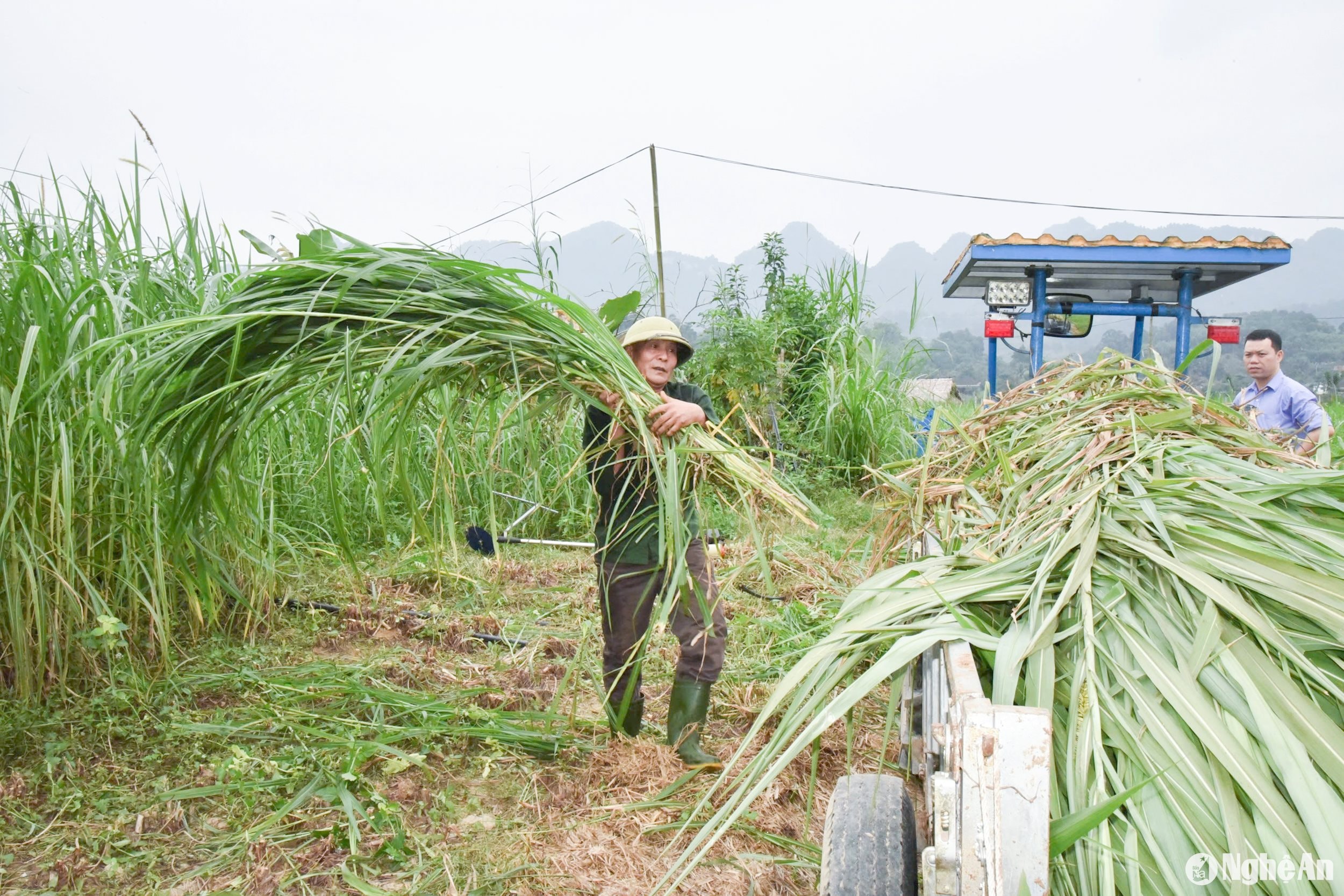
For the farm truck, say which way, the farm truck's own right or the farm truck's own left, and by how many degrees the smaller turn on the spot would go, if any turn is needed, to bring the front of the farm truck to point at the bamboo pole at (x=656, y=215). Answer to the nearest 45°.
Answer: approximately 45° to the farm truck's own left

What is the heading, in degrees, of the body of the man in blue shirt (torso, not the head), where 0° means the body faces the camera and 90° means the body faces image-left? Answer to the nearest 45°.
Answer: approximately 45°

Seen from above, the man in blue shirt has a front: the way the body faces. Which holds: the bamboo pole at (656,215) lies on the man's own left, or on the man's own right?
on the man's own right

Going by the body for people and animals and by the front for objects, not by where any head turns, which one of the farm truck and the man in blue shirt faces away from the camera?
the farm truck

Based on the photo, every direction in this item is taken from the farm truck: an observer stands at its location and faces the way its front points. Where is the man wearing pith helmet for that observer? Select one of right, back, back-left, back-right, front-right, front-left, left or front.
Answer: front-left

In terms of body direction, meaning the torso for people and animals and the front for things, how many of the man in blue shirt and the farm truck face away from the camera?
1

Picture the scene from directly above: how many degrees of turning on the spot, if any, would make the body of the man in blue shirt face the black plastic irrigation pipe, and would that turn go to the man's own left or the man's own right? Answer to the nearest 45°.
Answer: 0° — they already face it

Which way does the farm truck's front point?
away from the camera
